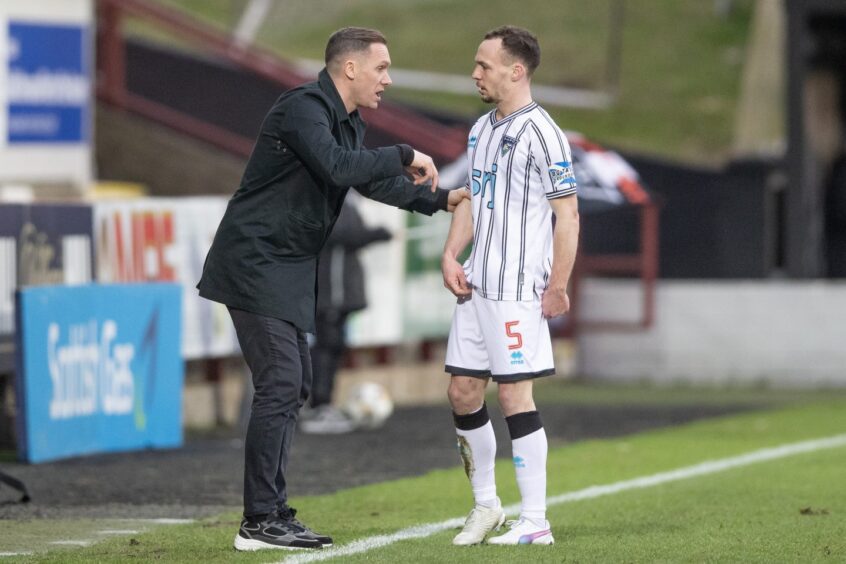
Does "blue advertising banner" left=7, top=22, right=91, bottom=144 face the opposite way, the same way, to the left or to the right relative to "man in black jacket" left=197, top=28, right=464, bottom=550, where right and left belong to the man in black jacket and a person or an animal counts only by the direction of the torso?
to the right

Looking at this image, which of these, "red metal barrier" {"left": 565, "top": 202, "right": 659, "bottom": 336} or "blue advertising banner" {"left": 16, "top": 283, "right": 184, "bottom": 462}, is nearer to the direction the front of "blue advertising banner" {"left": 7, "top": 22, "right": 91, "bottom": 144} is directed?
the blue advertising banner

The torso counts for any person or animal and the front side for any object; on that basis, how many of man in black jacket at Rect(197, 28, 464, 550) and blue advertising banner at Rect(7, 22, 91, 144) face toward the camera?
1

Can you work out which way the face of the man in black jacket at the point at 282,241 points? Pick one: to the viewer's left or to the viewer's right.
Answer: to the viewer's right

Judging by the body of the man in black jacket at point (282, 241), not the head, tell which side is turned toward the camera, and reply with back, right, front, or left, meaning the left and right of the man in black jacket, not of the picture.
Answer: right

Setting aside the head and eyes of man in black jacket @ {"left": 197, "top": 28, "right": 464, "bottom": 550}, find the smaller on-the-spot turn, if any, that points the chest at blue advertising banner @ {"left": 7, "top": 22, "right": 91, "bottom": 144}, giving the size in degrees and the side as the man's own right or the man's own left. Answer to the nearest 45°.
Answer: approximately 90° to the man's own left

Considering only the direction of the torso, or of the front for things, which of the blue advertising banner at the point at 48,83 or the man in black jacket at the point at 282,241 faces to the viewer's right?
the man in black jacket

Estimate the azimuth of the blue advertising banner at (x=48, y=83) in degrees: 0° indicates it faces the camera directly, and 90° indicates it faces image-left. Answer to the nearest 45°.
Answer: approximately 0°

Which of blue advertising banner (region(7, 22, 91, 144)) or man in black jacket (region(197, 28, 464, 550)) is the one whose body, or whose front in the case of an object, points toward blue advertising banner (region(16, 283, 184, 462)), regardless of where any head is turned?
blue advertising banner (region(7, 22, 91, 144))

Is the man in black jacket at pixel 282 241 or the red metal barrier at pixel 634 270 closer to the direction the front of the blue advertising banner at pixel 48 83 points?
the man in black jacket

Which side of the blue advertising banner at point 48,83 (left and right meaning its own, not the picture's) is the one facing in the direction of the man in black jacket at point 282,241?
front

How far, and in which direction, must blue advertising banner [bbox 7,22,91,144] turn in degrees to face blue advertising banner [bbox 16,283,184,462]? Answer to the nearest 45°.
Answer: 0° — it already faces it
